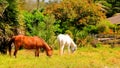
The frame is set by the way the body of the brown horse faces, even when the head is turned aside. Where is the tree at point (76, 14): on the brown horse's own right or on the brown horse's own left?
on the brown horse's own left

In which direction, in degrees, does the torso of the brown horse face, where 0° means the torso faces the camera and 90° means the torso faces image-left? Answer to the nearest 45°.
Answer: approximately 270°
